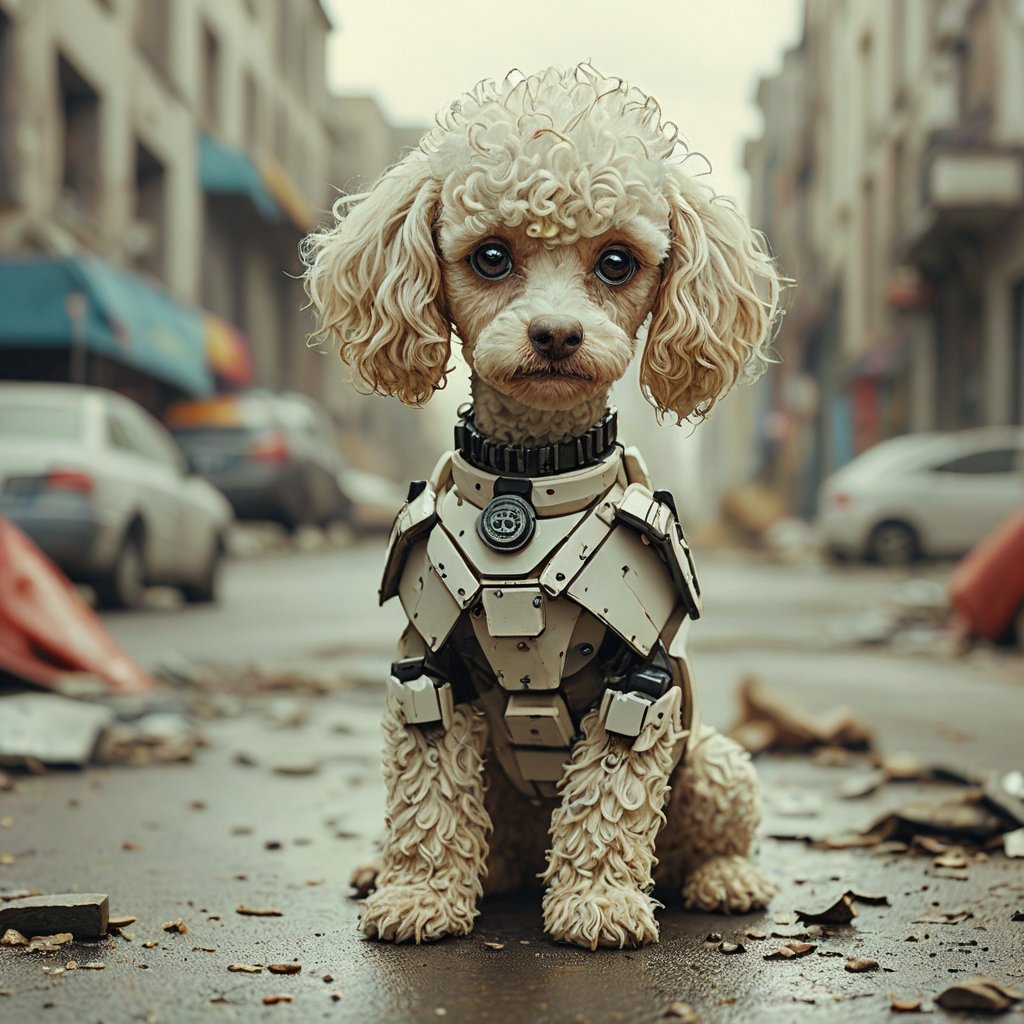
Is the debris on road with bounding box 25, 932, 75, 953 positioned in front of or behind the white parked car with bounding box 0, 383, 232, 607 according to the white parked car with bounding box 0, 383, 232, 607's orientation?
behind

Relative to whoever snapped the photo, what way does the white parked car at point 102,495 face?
facing away from the viewer and to the right of the viewer

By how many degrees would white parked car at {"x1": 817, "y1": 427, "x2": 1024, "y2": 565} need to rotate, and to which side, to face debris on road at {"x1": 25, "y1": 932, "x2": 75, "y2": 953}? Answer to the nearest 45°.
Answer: approximately 90° to its right

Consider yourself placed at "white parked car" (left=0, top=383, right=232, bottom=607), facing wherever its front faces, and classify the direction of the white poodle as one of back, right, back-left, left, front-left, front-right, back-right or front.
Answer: back-right

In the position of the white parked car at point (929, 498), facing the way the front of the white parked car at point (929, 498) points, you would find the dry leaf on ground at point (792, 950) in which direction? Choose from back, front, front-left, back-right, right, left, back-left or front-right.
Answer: right

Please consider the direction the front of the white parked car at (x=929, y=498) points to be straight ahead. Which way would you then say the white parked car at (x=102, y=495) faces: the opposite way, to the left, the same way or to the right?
to the left

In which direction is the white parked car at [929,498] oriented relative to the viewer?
to the viewer's right

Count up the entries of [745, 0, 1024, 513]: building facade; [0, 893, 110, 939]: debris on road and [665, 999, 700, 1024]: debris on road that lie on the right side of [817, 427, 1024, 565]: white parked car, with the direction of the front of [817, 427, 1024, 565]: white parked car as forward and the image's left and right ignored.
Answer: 2

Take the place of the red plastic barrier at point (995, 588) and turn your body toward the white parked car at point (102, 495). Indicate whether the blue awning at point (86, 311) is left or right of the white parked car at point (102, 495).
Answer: right

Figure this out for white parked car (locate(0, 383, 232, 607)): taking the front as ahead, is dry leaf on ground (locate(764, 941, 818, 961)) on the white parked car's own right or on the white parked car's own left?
on the white parked car's own right

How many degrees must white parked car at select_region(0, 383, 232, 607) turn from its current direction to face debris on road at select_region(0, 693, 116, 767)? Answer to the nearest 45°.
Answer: approximately 135° to its right
